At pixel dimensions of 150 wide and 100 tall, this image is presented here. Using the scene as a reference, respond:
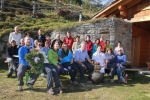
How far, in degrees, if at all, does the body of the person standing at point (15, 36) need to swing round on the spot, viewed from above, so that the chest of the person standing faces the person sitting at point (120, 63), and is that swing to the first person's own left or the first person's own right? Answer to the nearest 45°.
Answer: approximately 90° to the first person's own left

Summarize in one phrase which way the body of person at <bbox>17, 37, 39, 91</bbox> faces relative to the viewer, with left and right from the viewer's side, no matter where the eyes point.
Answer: facing the viewer and to the right of the viewer

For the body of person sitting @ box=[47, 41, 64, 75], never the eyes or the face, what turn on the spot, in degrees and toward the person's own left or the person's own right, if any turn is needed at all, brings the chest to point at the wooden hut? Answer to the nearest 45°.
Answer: approximately 90° to the person's own left

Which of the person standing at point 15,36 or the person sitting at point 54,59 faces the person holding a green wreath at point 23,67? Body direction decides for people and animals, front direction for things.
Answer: the person standing at point 15,36

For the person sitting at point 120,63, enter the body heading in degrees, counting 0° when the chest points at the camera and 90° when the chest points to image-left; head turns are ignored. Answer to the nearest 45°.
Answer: approximately 0°

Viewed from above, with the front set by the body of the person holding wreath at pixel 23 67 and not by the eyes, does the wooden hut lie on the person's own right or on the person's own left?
on the person's own left

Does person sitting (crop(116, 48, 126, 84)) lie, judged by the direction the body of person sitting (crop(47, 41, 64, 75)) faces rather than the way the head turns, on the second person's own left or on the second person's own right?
on the second person's own left

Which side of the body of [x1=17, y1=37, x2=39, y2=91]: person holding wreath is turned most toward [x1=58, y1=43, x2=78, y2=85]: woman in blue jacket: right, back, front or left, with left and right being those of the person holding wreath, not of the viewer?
left

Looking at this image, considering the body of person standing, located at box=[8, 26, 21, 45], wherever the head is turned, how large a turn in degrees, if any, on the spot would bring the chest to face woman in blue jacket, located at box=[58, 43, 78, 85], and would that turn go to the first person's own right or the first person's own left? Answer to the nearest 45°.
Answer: approximately 45° to the first person's own left

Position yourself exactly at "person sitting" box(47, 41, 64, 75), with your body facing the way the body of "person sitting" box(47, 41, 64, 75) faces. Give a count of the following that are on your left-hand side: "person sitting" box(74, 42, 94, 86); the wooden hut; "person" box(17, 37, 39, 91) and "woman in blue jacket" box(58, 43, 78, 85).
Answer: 3

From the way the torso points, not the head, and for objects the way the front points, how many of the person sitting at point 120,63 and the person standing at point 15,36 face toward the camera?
2

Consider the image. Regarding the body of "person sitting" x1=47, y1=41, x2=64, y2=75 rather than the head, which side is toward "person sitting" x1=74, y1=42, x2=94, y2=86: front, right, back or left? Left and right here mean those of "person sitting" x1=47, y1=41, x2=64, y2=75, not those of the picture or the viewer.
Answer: left

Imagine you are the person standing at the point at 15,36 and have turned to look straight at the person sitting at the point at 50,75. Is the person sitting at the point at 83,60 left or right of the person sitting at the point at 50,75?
left

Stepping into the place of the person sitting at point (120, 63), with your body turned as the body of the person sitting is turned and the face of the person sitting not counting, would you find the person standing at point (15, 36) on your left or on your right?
on your right
